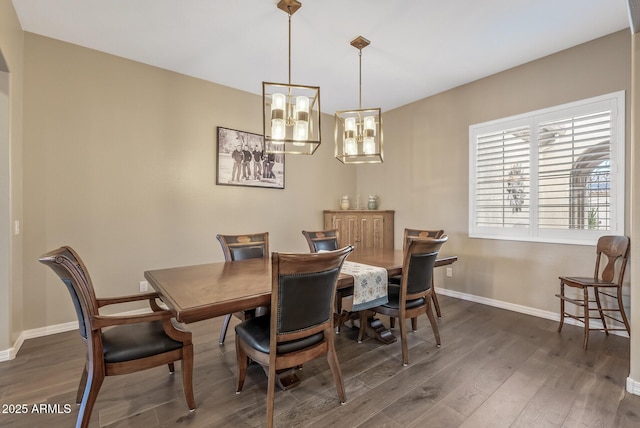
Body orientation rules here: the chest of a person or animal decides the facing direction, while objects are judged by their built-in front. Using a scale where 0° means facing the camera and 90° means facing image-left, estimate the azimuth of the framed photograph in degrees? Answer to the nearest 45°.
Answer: approximately 315°

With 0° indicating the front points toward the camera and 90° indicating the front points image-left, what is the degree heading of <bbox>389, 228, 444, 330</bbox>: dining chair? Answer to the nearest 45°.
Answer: approximately 45°

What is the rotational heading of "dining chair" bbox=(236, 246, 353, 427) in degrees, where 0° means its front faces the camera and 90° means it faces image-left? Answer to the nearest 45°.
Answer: approximately 135°

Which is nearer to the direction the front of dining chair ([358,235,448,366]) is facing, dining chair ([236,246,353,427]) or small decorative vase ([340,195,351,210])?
the small decorative vase

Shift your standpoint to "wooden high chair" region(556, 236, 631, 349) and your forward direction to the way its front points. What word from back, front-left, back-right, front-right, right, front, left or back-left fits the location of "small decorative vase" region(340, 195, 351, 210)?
front-right

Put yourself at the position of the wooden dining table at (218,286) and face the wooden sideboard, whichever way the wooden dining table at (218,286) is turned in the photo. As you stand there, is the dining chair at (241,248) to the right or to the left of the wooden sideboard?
left

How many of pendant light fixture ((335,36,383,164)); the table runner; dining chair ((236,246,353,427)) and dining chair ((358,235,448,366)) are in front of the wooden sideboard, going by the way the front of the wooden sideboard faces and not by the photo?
4

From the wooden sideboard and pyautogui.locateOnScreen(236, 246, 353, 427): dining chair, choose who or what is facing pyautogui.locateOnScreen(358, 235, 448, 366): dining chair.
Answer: the wooden sideboard

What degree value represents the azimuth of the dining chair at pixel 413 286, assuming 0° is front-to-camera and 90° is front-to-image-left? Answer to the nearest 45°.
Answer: approximately 135°

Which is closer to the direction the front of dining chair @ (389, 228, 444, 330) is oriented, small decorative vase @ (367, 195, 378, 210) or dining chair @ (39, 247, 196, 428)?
the dining chair

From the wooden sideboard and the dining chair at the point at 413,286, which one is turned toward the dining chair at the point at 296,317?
the wooden sideboard

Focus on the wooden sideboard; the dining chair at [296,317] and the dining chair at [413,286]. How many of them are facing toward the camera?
1

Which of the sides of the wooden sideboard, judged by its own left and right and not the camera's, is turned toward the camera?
front
